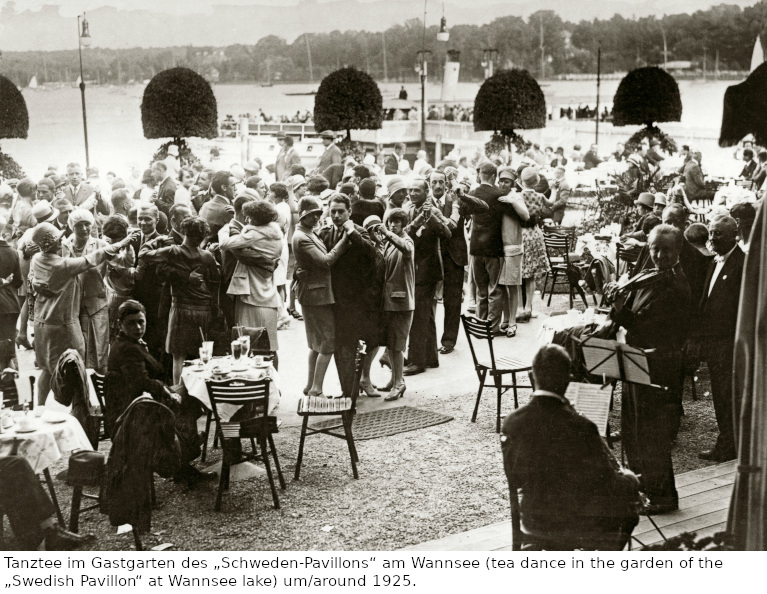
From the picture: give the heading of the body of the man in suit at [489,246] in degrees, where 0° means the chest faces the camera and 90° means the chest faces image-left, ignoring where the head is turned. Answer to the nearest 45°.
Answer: approximately 180°

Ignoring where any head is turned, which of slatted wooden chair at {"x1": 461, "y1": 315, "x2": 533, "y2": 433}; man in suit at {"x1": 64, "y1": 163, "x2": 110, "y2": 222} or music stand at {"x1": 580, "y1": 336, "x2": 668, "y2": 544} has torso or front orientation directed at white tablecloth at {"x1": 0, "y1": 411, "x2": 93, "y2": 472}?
the man in suit

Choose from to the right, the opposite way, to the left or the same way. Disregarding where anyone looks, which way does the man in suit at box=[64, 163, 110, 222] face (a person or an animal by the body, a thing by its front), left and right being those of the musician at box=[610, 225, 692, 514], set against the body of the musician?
to the left

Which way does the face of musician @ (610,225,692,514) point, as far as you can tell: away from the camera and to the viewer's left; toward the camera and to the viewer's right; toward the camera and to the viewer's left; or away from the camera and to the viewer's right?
toward the camera and to the viewer's left

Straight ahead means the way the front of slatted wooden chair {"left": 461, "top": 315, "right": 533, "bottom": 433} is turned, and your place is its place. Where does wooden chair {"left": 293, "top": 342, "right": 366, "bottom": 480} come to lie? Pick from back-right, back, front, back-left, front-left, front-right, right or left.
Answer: back

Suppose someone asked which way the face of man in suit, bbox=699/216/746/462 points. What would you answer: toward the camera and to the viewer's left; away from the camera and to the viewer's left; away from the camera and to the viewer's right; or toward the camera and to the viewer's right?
toward the camera and to the viewer's left

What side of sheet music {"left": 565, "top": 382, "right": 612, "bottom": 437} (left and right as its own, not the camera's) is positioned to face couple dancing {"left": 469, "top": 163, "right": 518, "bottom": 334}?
back
